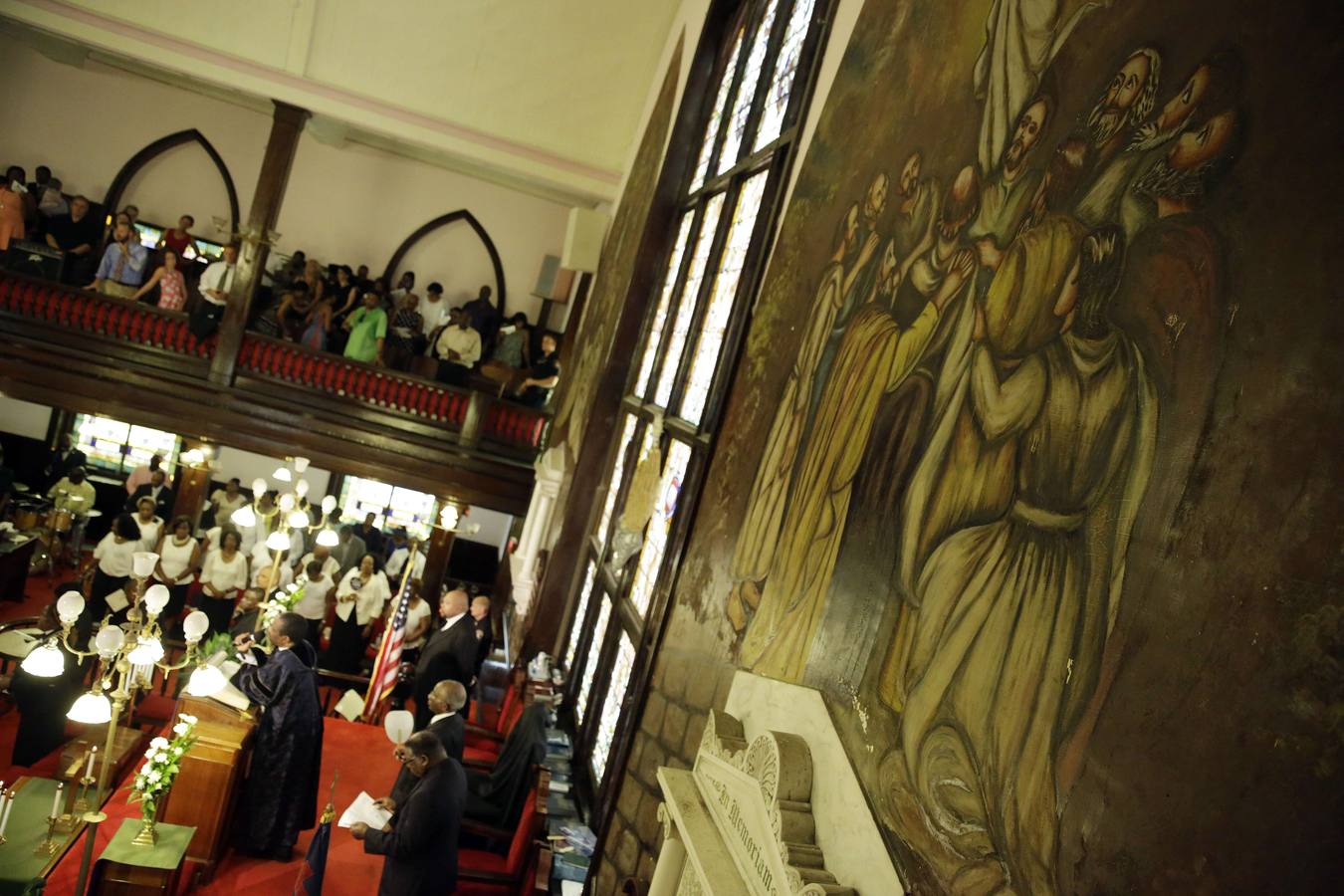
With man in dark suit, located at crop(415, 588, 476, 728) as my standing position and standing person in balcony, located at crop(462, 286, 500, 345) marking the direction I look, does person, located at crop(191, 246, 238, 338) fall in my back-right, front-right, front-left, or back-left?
front-left

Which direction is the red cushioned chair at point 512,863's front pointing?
to the viewer's left

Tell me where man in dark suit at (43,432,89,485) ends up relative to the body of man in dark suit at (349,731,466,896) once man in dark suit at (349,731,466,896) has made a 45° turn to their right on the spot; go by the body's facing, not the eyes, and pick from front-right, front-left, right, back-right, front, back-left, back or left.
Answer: front

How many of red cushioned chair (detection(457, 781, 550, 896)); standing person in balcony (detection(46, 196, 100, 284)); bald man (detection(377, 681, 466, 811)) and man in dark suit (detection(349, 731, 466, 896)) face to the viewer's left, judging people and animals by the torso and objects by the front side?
3

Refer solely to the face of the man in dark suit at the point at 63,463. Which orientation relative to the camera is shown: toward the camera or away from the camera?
toward the camera

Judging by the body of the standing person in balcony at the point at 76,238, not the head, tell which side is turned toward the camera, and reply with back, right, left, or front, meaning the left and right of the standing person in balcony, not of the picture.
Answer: front

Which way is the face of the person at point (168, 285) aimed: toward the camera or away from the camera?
toward the camera

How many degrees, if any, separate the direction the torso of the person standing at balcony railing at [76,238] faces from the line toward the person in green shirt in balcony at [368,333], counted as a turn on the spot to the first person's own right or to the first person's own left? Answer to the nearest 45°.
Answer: approximately 45° to the first person's own left

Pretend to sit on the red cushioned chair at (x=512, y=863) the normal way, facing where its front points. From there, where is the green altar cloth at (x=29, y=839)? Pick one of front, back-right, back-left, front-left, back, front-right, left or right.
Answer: front

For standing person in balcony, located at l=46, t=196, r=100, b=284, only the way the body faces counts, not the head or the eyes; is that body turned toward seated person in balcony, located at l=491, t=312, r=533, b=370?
no

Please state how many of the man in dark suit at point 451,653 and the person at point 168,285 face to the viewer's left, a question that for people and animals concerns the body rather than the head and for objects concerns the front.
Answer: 1

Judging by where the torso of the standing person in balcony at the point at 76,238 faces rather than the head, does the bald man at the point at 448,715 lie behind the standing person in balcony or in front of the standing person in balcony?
in front

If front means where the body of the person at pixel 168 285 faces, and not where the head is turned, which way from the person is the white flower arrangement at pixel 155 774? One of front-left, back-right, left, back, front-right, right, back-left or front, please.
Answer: front

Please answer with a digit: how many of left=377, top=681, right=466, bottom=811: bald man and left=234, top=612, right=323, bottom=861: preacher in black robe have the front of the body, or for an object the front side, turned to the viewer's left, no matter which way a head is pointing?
2

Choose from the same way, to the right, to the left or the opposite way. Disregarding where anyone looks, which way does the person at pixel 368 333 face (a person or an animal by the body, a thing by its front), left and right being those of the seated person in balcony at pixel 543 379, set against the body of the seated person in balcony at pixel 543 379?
the same way

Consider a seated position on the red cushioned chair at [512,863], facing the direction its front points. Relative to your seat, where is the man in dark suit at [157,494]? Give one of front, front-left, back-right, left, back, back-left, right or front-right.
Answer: front-right

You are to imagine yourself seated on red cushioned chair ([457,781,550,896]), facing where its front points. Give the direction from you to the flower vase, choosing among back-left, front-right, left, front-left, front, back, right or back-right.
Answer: front

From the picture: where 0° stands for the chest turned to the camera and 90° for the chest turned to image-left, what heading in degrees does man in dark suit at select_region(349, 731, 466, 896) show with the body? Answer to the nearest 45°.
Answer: approximately 90°

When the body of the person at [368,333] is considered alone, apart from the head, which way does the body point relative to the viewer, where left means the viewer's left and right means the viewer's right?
facing the viewer and to the left of the viewer

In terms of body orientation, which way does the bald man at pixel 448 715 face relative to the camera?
to the viewer's left
